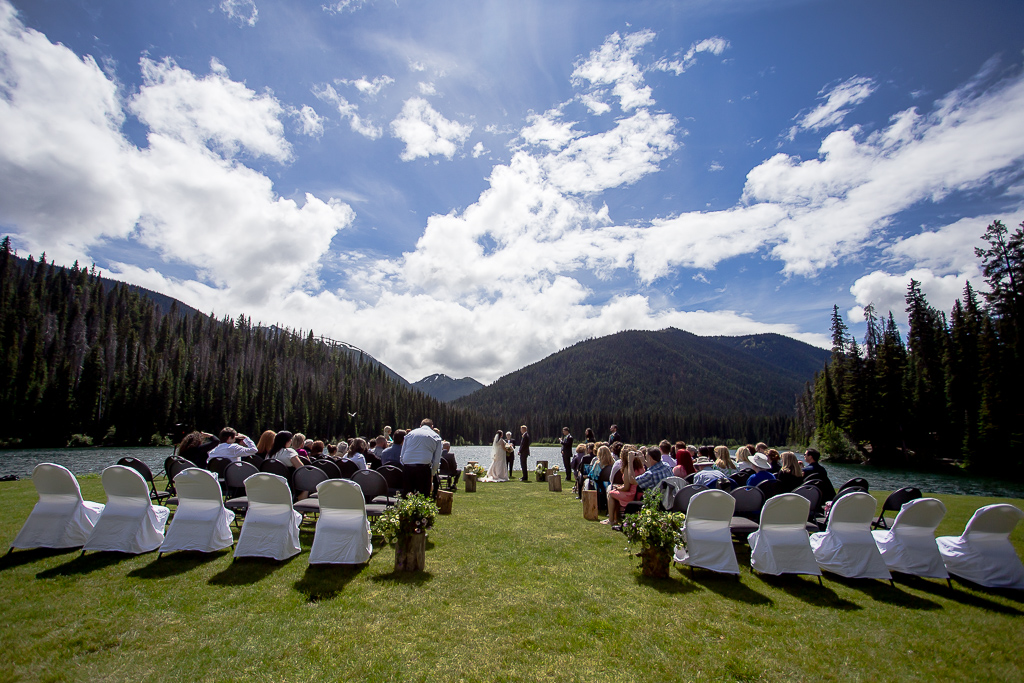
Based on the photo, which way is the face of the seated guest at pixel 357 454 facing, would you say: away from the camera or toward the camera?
away from the camera

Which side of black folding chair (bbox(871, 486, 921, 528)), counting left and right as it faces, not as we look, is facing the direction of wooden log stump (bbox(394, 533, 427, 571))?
left

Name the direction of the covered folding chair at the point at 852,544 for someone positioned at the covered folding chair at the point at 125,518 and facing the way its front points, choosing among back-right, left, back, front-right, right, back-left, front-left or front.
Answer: right

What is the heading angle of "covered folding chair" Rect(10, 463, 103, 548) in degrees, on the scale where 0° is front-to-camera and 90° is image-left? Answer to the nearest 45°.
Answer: approximately 225°

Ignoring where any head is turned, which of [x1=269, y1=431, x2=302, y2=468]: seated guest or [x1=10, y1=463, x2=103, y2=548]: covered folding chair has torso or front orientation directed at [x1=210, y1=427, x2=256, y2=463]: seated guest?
the covered folding chair

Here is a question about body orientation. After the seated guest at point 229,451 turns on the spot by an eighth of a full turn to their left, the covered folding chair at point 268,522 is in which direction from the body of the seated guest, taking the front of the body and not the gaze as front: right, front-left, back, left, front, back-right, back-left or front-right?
back

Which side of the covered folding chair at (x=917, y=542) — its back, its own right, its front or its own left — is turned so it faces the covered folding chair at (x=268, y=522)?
left

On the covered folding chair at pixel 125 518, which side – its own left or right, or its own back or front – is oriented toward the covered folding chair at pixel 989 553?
right

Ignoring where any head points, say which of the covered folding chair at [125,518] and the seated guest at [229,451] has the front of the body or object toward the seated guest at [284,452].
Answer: the covered folding chair

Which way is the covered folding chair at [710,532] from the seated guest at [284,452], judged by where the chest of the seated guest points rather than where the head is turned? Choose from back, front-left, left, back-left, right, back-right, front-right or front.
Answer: right

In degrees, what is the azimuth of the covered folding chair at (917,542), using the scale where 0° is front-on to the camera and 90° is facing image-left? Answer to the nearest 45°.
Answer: approximately 135°

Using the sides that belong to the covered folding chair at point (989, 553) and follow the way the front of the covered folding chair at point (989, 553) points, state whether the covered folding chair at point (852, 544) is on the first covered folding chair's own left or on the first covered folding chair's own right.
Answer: on the first covered folding chair's own left

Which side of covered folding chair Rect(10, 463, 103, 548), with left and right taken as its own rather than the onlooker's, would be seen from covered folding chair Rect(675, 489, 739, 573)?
right

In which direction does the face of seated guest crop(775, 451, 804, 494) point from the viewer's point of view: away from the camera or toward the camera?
away from the camera
